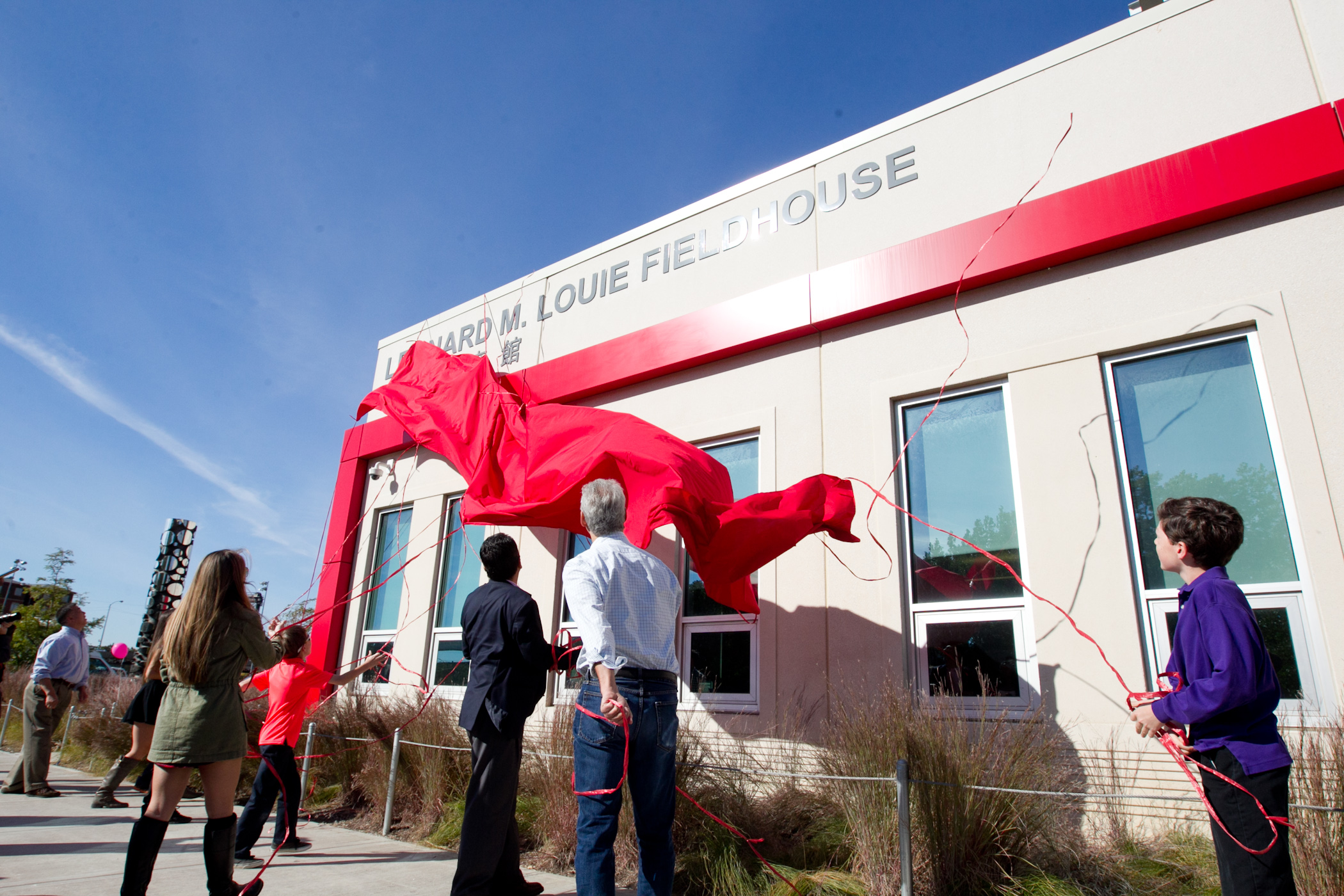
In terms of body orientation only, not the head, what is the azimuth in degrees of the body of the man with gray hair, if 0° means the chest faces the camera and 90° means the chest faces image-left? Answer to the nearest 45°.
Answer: approximately 180°

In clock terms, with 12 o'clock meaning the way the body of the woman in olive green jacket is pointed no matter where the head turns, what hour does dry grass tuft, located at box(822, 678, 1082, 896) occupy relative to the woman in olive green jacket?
The dry grass tuft is roughly at 2 o'clock from the woman in olive green jacket.

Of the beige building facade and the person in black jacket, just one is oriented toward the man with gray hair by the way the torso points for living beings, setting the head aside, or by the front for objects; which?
the beige building facade

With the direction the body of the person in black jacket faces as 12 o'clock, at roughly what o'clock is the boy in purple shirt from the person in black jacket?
The boy in purple shirt is roughly at 3 o'clock from the person in black jacket.

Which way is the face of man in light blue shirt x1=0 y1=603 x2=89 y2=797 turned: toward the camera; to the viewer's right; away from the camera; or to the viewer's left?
to the viewer's right

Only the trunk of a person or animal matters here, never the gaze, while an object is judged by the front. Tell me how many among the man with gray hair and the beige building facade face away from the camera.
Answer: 1

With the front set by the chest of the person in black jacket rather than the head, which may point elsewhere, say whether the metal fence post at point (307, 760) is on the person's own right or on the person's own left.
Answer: on the person's own left

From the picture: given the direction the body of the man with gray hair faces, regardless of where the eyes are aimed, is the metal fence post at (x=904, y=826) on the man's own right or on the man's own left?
on the man's own right

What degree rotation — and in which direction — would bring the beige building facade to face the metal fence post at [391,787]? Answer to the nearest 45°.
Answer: approximately 45° to its right

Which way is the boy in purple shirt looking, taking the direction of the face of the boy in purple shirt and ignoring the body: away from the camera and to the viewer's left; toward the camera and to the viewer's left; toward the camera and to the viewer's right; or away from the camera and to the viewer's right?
away from the camera and to the viewer's left

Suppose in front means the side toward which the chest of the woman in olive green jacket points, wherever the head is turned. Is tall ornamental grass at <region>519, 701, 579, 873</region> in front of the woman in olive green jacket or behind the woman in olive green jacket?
in front

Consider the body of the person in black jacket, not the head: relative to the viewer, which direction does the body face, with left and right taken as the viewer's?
facing away from the viewer and to the right of the viewer

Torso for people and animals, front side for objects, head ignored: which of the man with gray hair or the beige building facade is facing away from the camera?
the man with gray hair
